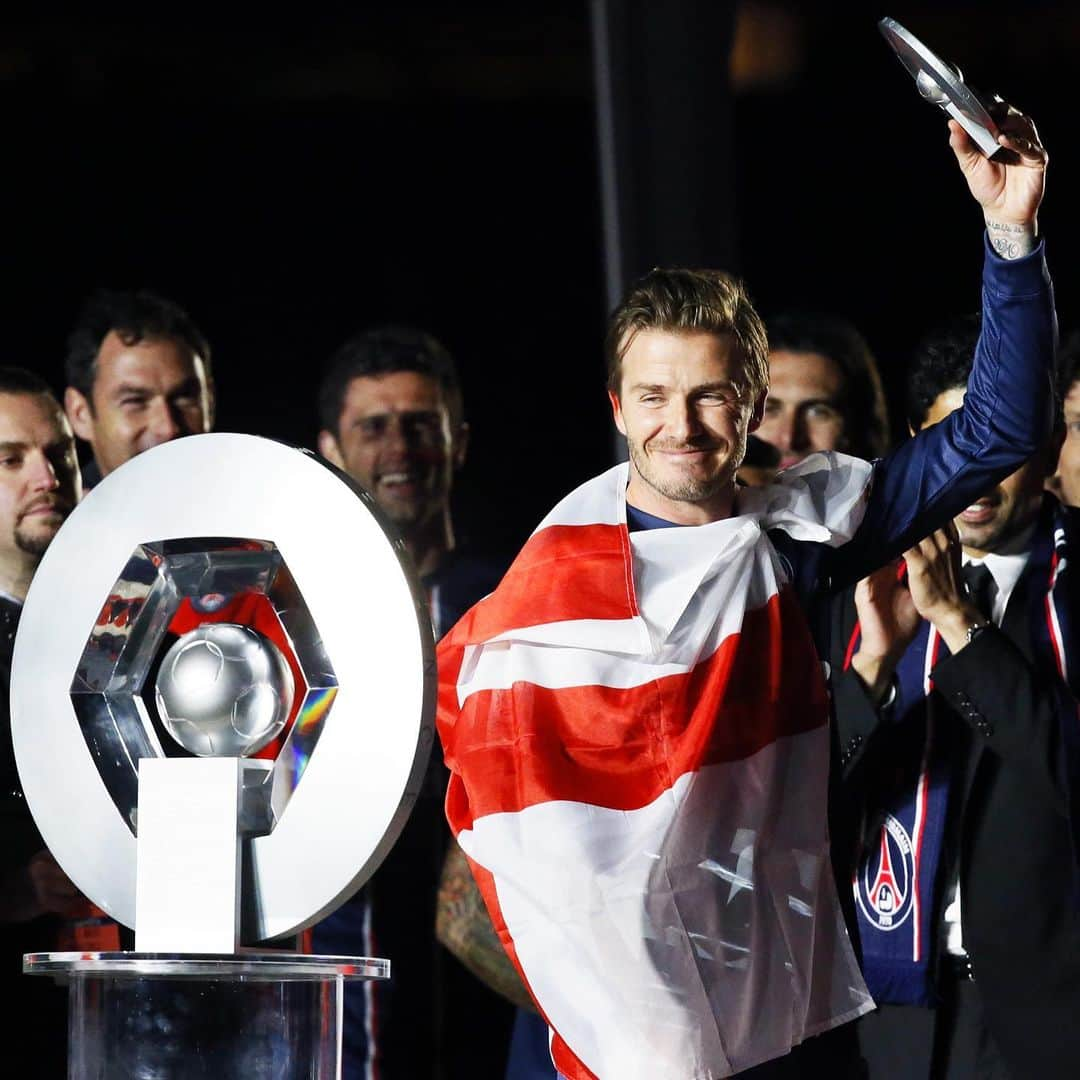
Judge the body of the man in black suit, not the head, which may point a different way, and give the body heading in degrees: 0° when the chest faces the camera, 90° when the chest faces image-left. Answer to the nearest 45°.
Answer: approximately 45°

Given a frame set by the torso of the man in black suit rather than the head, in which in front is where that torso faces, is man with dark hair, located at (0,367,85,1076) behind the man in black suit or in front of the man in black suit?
in front

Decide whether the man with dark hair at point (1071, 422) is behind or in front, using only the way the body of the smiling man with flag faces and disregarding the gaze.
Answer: behind

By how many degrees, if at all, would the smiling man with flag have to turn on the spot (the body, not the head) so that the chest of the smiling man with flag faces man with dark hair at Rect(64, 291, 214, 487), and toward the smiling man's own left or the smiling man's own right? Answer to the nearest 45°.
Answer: approximately 135° to the smiling man's own right

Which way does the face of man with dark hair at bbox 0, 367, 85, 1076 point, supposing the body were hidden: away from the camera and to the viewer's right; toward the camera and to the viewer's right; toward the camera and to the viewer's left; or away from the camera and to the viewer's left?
toward the camera and to the viewer's right

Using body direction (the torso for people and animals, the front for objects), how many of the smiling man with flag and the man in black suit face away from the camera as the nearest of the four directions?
0

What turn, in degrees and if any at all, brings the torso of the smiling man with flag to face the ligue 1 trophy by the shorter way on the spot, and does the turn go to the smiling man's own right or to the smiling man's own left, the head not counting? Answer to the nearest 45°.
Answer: approximately 45° to the smiling man's own right

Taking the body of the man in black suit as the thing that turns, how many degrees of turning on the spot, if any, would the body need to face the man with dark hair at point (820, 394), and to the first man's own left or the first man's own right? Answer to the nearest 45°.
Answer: approximately 135° to the first man's own right

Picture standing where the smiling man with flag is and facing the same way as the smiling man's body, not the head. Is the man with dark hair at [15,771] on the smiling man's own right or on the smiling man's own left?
on the smiling man's own right

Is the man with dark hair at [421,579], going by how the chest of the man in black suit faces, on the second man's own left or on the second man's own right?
on the second man's own right
